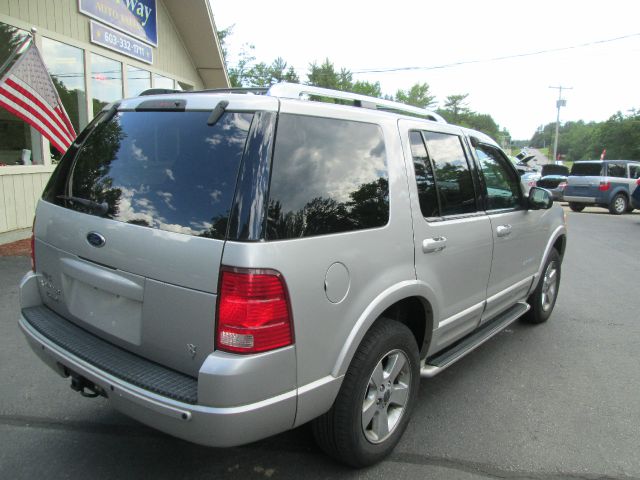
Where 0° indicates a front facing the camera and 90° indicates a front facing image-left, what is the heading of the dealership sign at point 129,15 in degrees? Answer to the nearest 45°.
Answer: approximately 315°

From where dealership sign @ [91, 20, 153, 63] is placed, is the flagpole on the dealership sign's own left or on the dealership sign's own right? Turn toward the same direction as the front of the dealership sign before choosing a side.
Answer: on the dealership sign's own right

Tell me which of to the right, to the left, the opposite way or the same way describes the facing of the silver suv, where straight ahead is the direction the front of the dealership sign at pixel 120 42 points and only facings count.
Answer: to the left

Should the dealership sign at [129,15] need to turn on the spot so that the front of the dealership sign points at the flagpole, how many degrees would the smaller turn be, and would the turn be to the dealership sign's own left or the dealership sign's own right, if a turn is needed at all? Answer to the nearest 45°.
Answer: approximately 90° to the dealership sign's own right

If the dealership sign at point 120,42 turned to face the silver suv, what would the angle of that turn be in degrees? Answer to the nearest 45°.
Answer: approximately 45° to its right

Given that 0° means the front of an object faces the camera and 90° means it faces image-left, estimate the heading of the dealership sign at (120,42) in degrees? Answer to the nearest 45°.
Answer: approximately 315°

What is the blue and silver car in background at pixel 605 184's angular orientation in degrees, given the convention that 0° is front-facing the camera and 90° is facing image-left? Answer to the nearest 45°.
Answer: approximately 225°

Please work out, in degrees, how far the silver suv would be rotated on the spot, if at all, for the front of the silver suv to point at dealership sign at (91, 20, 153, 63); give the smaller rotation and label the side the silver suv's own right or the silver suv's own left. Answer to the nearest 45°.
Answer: approximately 45° to the silver suv's own left

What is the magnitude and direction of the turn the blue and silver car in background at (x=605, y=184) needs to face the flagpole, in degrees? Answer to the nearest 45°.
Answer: approximately 180°
